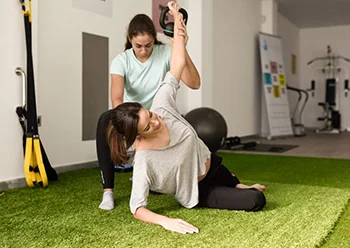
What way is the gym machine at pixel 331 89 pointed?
toward the camera

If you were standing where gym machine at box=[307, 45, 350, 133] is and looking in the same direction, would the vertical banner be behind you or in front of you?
in front

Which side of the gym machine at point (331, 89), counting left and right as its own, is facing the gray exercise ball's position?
front

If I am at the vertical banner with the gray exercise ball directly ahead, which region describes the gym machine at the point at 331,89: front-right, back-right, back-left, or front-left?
back-left
